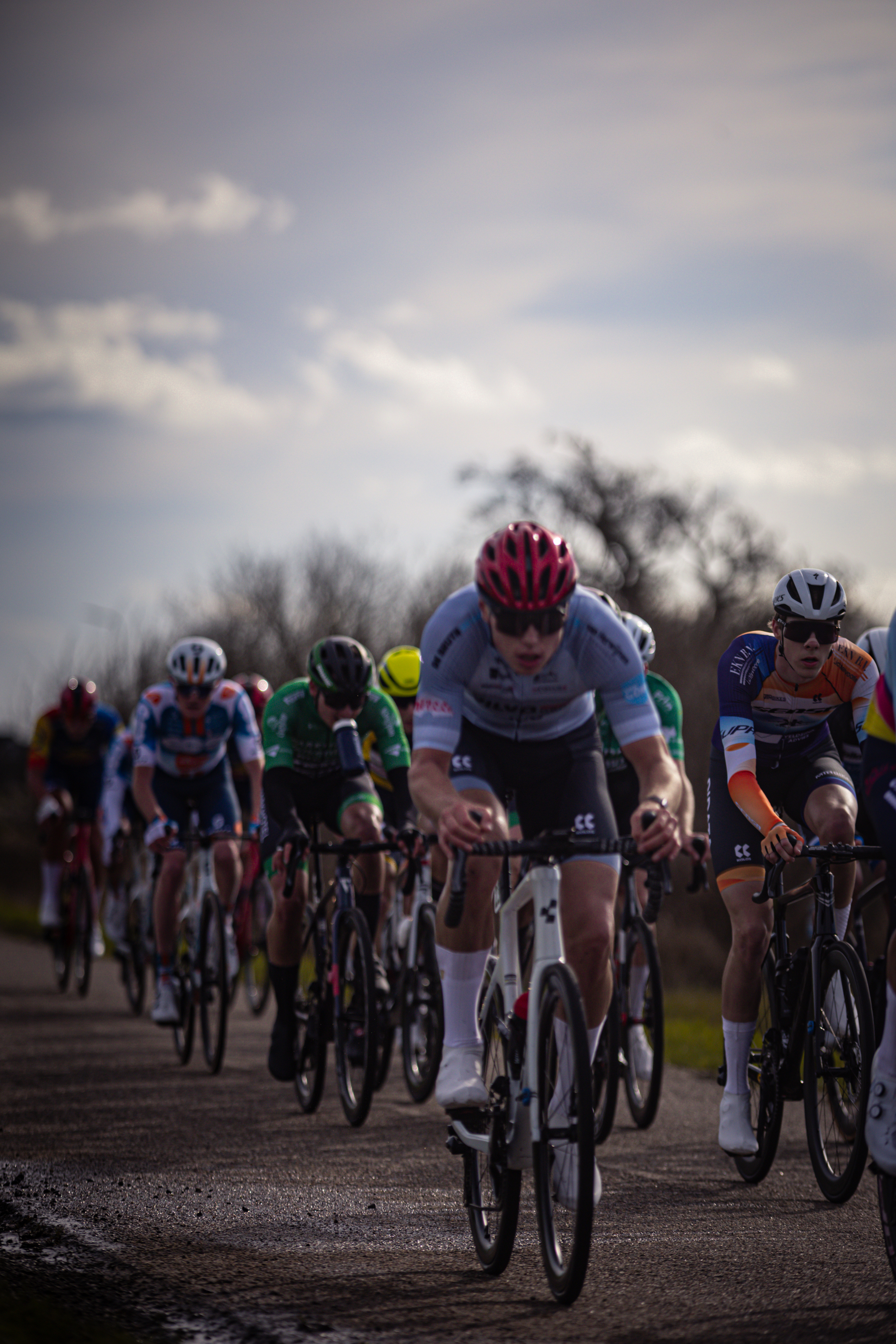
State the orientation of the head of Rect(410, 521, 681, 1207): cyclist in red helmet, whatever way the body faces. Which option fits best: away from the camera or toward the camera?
toward the camera

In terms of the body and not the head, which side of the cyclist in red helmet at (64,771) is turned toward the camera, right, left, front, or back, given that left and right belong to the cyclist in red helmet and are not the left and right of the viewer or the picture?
front

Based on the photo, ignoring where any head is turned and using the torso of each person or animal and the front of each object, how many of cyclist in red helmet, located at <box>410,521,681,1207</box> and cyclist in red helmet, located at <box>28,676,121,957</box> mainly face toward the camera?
2

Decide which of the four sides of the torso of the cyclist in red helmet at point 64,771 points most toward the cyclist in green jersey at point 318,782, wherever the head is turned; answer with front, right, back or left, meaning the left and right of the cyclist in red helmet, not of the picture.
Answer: front

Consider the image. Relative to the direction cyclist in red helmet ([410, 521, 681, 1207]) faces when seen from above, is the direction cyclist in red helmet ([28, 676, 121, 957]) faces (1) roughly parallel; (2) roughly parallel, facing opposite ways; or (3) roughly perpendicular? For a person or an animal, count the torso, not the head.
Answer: roughly parallel

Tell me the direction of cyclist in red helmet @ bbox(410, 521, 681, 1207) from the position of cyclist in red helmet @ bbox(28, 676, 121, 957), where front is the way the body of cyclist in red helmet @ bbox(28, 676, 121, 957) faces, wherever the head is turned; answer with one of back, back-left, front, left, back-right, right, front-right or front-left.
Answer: front

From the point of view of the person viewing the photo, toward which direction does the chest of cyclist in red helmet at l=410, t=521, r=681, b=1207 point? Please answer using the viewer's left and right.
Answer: facing the viewer

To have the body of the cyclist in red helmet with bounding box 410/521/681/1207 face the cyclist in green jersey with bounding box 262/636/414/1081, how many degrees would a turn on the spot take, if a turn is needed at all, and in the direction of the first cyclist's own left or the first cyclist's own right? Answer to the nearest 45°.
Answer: approximately 180°
